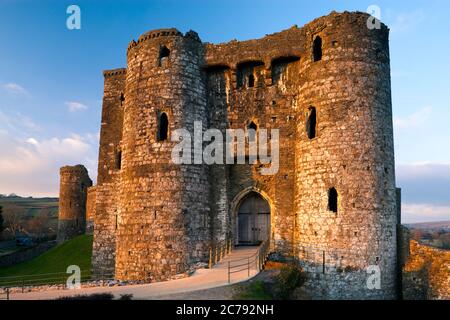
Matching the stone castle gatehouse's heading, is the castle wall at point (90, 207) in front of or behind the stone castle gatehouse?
behind

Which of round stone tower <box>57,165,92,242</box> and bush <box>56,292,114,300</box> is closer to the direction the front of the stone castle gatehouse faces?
the bush

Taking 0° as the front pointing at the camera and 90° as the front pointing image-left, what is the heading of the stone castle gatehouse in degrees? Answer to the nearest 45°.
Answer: approximately 0°

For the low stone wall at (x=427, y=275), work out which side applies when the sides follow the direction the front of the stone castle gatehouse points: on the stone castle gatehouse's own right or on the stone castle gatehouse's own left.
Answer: on the stone castle gatehouse's own left

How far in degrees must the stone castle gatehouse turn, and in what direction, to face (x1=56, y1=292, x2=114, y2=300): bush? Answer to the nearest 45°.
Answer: approximately 45° to its right
